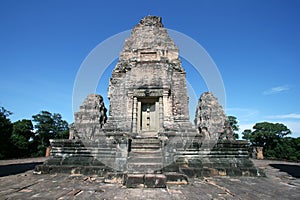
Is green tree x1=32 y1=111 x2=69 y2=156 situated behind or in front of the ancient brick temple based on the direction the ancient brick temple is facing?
behind

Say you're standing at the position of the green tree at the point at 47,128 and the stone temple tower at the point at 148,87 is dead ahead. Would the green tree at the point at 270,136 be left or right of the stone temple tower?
left

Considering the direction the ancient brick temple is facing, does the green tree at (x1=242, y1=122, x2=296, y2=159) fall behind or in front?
behind

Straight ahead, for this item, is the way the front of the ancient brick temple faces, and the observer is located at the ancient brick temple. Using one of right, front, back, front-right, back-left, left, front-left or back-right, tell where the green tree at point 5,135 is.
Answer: back-right

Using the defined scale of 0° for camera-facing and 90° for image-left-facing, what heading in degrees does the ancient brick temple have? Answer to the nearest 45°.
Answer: approximately 0°

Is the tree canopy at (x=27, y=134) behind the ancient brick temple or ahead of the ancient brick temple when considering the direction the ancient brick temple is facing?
behind

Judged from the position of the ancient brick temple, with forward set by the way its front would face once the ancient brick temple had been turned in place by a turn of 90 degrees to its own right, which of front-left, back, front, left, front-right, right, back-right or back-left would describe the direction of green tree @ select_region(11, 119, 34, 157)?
front-right
